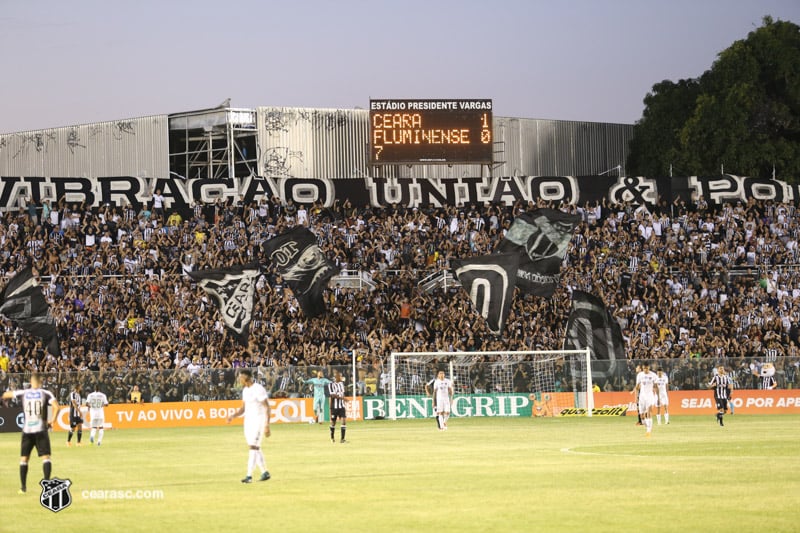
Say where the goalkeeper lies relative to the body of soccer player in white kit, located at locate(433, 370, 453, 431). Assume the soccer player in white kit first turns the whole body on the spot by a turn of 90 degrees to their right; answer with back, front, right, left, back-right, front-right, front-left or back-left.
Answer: front-right

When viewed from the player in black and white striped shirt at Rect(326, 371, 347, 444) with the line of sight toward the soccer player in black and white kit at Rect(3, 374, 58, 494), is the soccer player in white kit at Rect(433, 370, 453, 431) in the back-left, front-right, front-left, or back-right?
back-left

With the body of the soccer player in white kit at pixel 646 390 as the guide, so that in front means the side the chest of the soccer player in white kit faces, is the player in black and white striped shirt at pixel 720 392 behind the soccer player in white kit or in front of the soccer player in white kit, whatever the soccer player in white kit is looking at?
behind

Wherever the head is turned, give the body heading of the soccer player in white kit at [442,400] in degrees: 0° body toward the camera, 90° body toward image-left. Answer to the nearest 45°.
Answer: approximately 0°

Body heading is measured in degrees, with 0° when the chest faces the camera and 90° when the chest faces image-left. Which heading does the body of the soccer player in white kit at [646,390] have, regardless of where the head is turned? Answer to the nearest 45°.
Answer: approximately 0°

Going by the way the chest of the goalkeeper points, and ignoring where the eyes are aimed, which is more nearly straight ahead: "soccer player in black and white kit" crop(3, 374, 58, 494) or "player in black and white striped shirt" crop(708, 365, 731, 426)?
the soccer player in black and white kit

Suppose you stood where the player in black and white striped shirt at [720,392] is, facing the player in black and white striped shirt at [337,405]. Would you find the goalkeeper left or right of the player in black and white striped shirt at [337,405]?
right

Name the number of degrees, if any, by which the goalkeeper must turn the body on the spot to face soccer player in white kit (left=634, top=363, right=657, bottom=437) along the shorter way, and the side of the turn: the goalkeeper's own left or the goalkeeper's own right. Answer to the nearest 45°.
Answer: approximately 45° to the goalkeeper's own left

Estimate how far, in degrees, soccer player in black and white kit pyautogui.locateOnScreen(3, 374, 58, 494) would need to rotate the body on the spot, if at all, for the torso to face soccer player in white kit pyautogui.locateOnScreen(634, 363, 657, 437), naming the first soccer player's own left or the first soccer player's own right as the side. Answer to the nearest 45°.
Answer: approximately 45° to the first soccer player's own right

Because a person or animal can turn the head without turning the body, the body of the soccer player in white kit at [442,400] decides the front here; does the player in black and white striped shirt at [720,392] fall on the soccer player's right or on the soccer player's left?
on the soccer player's left

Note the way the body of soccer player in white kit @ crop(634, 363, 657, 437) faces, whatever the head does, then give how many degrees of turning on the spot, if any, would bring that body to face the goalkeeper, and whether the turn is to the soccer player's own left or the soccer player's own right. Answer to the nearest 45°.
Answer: approximately 135° to the soccer player's own right

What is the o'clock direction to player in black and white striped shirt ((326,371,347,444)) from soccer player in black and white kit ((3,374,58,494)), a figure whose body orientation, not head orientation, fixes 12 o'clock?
The player in black and white striped shirt is roughly at 1 o'clock from the soccer player in black and white kit.

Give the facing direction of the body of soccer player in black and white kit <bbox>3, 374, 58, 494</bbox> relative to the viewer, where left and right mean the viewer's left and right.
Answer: facing away from the viewer

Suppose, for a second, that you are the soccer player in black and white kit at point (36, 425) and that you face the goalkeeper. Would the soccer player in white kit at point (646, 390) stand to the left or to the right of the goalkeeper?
right
